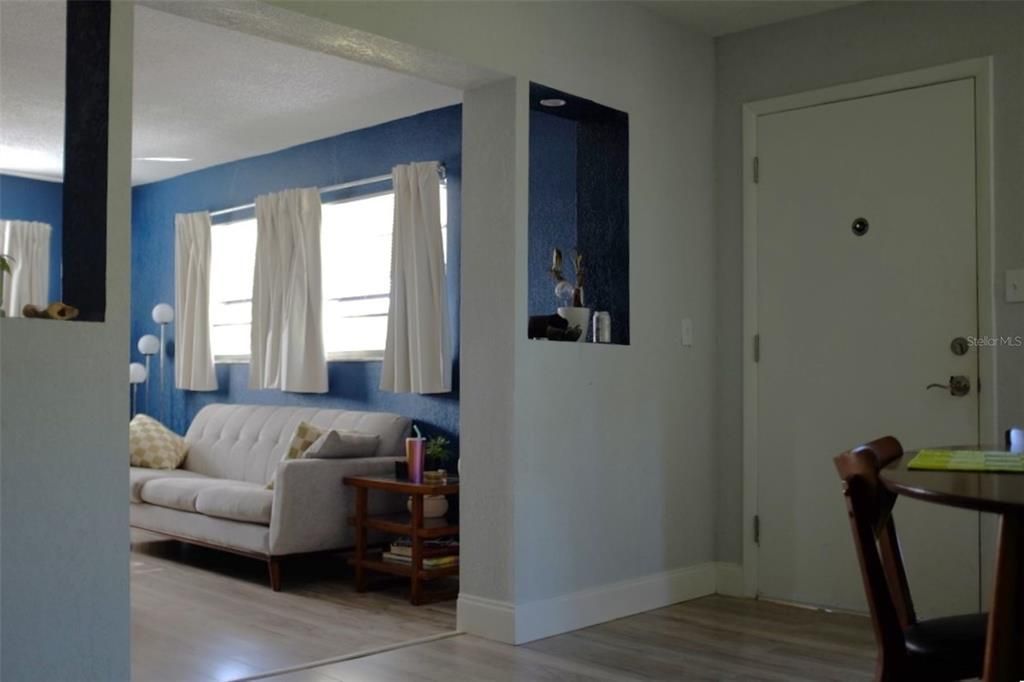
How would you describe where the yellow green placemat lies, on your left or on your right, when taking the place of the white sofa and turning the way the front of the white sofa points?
on your left

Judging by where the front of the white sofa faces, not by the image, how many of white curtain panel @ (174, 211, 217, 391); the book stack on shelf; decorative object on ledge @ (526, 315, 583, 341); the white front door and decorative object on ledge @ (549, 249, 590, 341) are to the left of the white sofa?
4

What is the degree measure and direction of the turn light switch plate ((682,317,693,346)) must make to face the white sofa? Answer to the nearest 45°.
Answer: approximately 135° to its right

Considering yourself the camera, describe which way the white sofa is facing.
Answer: facing the viewer and to the left of the viewer

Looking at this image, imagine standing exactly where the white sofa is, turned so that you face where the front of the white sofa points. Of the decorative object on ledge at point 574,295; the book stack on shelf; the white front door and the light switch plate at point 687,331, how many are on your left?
4

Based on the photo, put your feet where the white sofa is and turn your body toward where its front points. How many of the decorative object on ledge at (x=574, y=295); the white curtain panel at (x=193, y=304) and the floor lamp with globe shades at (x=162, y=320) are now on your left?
1

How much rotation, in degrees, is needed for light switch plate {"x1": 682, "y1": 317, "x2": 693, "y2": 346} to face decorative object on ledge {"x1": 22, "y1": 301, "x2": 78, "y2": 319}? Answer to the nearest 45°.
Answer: approximately 90° to its right

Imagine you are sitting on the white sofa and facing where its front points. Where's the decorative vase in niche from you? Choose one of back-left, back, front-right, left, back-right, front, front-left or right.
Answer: left

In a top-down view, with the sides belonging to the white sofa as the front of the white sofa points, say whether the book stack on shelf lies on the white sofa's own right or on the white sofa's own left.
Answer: on the white sofa's own left

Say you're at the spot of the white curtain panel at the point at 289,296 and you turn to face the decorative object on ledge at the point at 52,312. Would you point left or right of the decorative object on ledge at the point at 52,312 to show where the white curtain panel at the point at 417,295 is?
left

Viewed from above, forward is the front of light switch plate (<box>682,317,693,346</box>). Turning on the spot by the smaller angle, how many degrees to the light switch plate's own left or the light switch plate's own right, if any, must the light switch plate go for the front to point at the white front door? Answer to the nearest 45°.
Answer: approximately 45° to the light switch plate's own left

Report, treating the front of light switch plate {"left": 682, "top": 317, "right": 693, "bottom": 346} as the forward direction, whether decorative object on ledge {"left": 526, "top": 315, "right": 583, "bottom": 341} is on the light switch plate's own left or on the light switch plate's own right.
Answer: on the light switch plate's own right

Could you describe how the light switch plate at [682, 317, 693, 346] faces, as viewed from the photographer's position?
facing the viewer and to the right of the viewer

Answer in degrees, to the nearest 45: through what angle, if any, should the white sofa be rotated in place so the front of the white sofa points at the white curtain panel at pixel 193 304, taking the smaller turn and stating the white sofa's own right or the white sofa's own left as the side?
approximately 135° to the white sofa's own right

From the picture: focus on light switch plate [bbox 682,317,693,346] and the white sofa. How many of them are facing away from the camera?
0

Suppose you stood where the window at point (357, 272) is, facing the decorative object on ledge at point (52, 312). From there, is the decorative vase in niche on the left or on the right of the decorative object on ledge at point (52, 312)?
left

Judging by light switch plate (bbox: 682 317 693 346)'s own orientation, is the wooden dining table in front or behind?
in front
